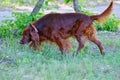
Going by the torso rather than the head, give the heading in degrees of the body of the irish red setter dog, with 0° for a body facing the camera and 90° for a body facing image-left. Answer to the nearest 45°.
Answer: approximately 90°
